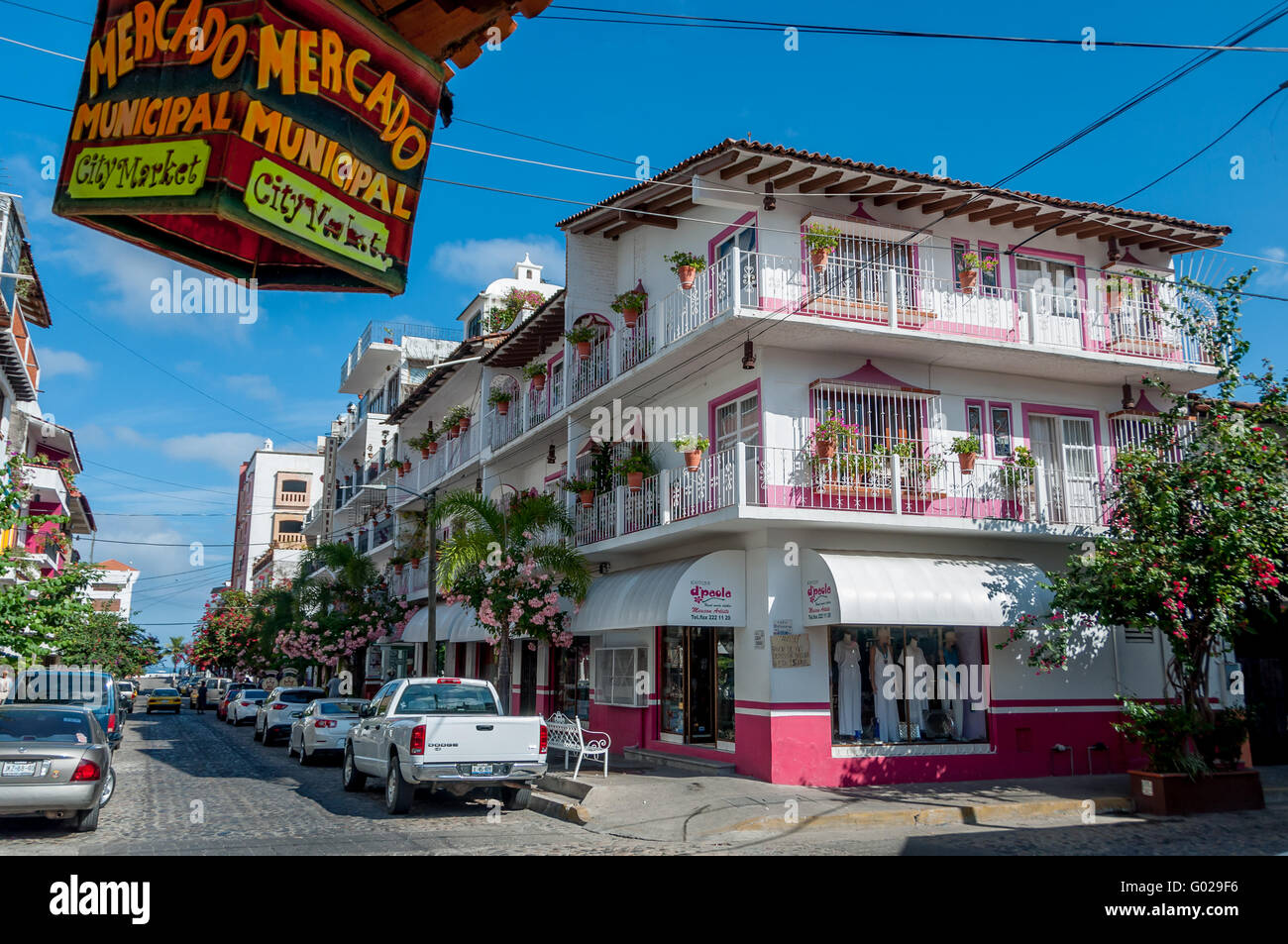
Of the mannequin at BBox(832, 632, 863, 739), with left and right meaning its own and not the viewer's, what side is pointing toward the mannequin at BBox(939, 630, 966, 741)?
left

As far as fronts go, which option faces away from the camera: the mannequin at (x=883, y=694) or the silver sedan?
the silver sedan

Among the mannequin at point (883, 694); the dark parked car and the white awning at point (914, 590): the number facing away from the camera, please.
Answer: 1

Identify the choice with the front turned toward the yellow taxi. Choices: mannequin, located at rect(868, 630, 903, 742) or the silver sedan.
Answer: the silver sedan

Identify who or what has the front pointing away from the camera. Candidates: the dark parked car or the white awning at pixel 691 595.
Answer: the dark parked car

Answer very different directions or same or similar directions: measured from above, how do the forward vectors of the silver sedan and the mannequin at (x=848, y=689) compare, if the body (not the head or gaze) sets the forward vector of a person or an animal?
very different directions

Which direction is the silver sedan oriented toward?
away from the camera

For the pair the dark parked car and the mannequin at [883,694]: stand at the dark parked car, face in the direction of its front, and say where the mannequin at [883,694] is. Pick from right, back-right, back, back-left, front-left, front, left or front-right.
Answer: back-right

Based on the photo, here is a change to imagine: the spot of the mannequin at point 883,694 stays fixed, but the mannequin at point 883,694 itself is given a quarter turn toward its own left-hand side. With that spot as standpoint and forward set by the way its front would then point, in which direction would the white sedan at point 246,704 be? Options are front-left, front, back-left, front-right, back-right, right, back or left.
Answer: left

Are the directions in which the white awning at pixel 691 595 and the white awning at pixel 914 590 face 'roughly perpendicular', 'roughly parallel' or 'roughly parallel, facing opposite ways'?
roughly perpendicular

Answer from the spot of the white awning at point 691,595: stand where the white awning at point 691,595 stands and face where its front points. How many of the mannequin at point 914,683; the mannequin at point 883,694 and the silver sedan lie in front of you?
1

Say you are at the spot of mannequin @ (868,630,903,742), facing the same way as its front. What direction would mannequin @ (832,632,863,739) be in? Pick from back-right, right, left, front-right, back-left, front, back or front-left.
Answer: right

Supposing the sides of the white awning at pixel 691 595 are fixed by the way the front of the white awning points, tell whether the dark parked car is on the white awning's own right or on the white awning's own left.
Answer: on the white awning's own right

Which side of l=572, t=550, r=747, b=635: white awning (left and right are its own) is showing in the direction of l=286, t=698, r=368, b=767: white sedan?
right

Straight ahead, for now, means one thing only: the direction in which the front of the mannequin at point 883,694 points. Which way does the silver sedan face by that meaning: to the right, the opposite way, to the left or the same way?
the opposite way

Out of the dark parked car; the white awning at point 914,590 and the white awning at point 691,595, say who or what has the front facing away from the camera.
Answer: the dark parked car
